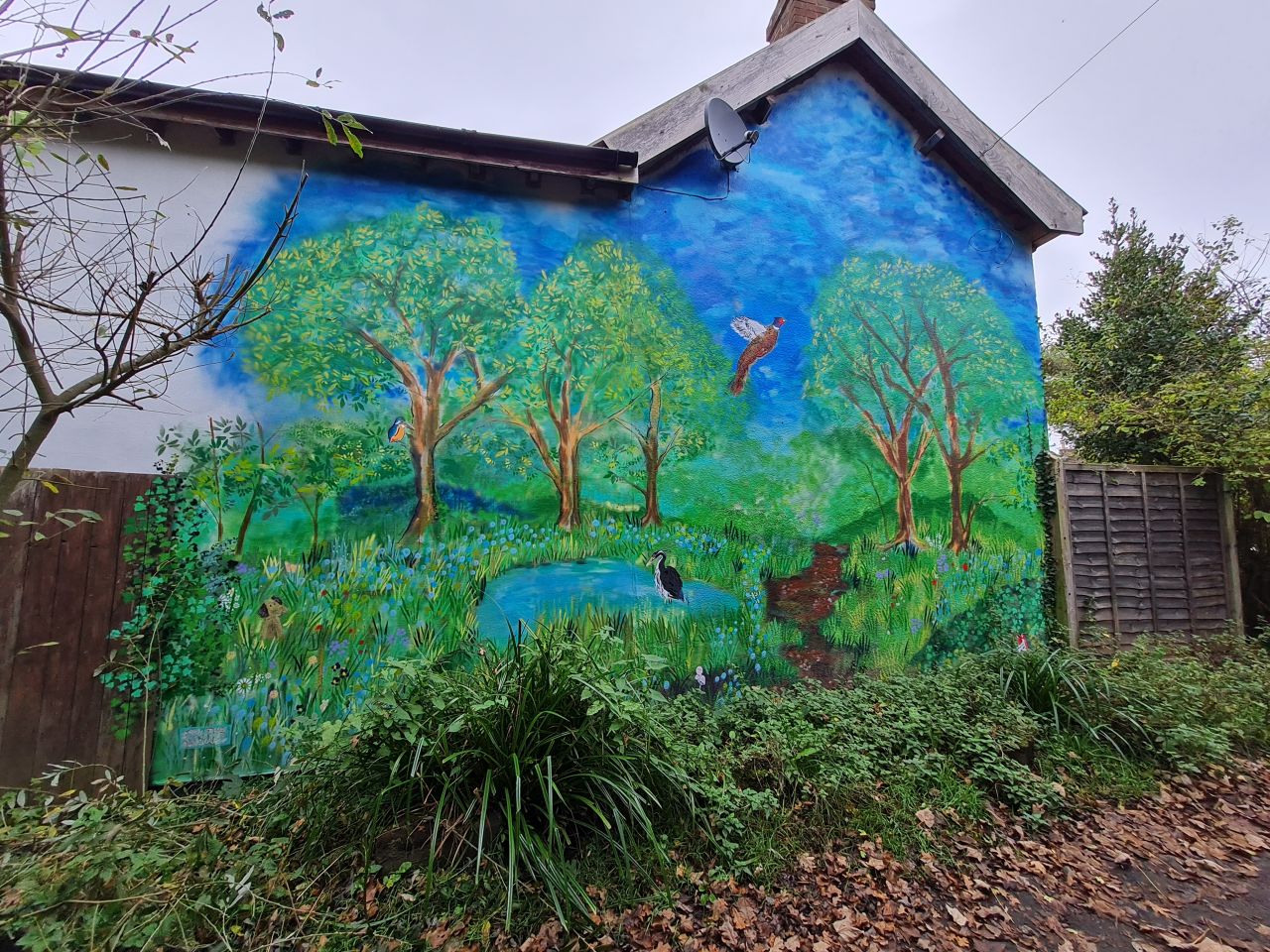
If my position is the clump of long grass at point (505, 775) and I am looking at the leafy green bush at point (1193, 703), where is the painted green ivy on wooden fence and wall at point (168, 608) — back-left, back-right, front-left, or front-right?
back-left

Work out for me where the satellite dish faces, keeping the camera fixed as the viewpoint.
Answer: facing the viewer and to the right of the viewer

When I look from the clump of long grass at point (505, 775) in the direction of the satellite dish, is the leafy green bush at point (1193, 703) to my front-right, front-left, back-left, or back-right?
front-right
